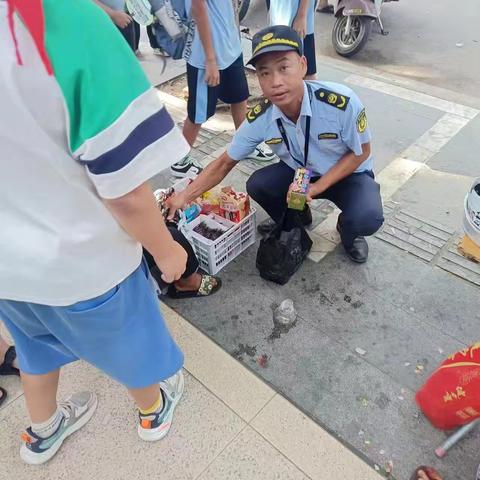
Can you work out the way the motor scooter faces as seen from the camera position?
facing the viewer and to the left of the viewer

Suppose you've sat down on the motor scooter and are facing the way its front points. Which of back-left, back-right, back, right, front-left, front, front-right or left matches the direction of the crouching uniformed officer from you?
front-left

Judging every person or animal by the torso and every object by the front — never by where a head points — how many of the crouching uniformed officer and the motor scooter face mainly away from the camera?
0

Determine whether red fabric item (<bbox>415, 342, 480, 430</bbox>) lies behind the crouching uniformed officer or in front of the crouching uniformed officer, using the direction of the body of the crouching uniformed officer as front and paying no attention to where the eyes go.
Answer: in front

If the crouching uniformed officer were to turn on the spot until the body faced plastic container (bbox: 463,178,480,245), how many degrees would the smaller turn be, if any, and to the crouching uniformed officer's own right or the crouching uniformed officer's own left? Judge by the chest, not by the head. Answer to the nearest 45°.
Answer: approximately 45° to the crouching uniformed officer's own left

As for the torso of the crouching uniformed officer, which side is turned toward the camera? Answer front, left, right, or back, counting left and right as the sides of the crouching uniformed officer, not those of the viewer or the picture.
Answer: front

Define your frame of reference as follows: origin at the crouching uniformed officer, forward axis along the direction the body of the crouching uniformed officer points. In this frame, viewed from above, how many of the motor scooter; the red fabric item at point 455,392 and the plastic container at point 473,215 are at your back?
1

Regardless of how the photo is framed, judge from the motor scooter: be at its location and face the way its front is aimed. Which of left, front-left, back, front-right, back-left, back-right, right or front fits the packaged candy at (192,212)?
front-left

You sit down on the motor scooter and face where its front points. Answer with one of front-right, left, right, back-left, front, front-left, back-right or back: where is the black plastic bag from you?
front-left

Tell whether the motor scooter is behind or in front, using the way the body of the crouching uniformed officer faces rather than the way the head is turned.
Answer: behind
